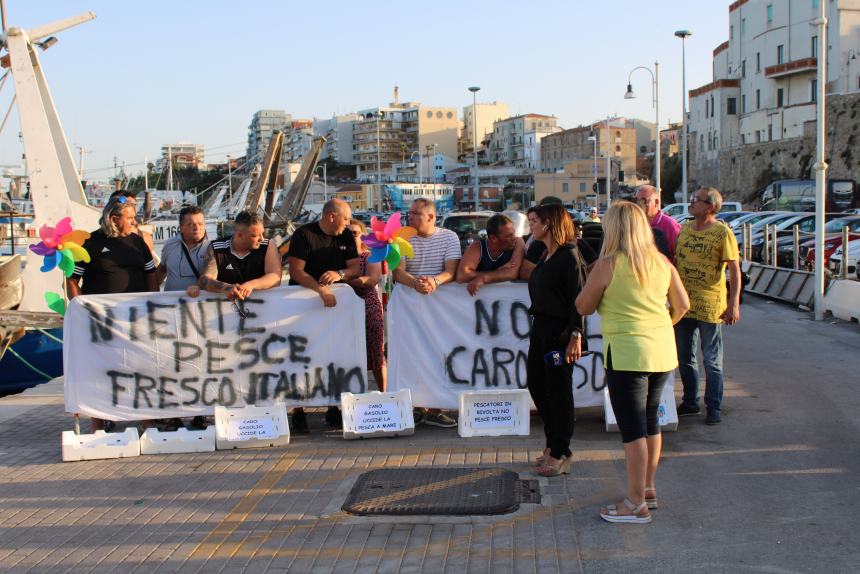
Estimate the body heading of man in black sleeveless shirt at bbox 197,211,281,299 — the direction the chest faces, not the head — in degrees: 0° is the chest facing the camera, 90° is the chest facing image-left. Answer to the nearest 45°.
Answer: approximately 0°

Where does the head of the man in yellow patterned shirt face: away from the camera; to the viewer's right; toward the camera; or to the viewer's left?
to the viewer's left

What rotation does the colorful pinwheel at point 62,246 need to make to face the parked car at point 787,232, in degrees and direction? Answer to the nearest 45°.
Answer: approximately 135° to its left

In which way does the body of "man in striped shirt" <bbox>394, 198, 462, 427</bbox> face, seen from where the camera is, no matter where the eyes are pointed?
toward the camera

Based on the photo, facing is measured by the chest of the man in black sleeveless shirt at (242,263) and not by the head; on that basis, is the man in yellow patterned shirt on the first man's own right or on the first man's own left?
on the first man's own left

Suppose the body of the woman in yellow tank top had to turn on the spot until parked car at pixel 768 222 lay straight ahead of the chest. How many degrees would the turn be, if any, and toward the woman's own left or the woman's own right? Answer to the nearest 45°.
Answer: approximately 45° to the woman's own right

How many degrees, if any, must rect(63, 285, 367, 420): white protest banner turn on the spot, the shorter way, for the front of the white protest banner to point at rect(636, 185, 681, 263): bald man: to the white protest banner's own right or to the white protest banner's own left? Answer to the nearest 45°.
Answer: approximately 90° to the white protest banner's own left

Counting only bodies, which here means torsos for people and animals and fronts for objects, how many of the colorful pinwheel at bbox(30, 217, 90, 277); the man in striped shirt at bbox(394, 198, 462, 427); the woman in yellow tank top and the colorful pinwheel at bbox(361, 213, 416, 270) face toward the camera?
3

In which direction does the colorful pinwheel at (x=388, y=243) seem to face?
toward the camera

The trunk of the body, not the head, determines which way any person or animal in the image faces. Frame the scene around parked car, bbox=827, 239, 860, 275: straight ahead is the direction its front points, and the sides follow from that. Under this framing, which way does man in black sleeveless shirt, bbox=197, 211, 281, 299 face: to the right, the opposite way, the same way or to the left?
to the left

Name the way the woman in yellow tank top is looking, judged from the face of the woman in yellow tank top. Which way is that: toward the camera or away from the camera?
away from the camera

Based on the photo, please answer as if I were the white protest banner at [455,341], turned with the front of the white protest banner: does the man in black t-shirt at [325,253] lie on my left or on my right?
on my right
